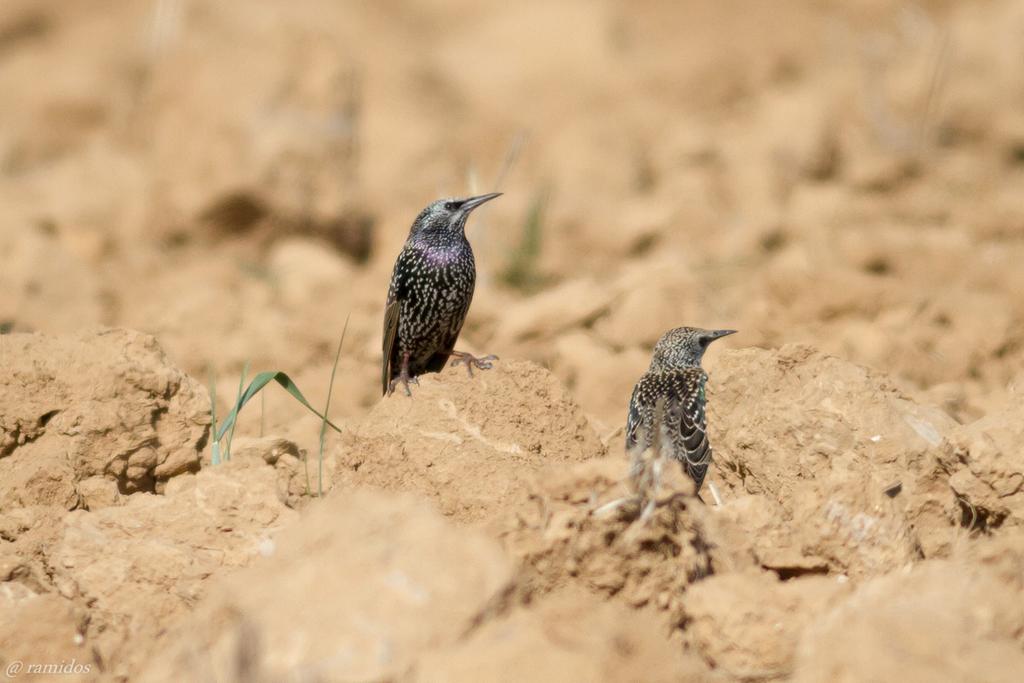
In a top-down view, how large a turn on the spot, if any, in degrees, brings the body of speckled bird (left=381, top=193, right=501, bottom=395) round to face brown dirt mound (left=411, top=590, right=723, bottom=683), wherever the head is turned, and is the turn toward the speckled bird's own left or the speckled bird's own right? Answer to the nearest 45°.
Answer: approximately 45° to the speckled bird's own right

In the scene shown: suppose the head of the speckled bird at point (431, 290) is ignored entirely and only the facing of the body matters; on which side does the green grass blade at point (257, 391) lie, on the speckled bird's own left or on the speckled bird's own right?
on the speckled bird's own right

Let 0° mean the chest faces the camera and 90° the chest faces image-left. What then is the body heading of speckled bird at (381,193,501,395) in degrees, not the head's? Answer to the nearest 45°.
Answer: approximately 315°

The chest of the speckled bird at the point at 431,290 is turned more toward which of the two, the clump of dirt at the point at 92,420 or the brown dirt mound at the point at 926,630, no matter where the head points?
the brown dirt mound

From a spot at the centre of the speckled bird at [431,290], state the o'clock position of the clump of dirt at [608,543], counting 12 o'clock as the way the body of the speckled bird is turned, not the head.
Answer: The clump of dirt is roughly at 1 o'clock from the speckled bird.

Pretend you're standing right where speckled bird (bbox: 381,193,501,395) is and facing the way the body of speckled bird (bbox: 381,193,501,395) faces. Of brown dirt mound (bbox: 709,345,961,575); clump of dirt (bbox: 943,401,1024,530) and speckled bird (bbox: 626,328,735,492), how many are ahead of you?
3

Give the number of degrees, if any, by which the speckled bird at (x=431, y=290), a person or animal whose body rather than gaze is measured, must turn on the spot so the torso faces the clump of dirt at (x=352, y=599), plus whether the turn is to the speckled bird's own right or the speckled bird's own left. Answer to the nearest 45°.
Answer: approximately 45° to the speckled bird's own right

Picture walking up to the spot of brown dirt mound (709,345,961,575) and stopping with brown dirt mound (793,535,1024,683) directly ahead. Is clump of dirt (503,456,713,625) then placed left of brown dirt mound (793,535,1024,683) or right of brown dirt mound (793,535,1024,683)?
right

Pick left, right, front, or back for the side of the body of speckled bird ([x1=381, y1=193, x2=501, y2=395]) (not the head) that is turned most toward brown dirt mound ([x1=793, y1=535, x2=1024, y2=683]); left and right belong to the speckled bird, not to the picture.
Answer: front
